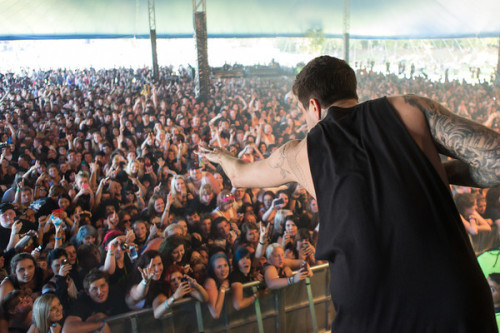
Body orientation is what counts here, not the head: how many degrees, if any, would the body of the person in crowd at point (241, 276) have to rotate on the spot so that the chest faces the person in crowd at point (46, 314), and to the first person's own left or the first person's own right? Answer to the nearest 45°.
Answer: approximately 90° to the first person's own right

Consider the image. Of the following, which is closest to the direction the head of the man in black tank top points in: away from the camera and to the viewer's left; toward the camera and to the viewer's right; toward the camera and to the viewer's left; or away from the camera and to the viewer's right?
away from the camera and to the viewer's left

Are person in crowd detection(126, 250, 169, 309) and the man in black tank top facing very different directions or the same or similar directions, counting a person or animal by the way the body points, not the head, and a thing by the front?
very different directions

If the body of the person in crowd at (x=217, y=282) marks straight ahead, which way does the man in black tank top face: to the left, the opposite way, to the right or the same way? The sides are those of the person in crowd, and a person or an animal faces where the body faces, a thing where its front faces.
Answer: the opposite way
